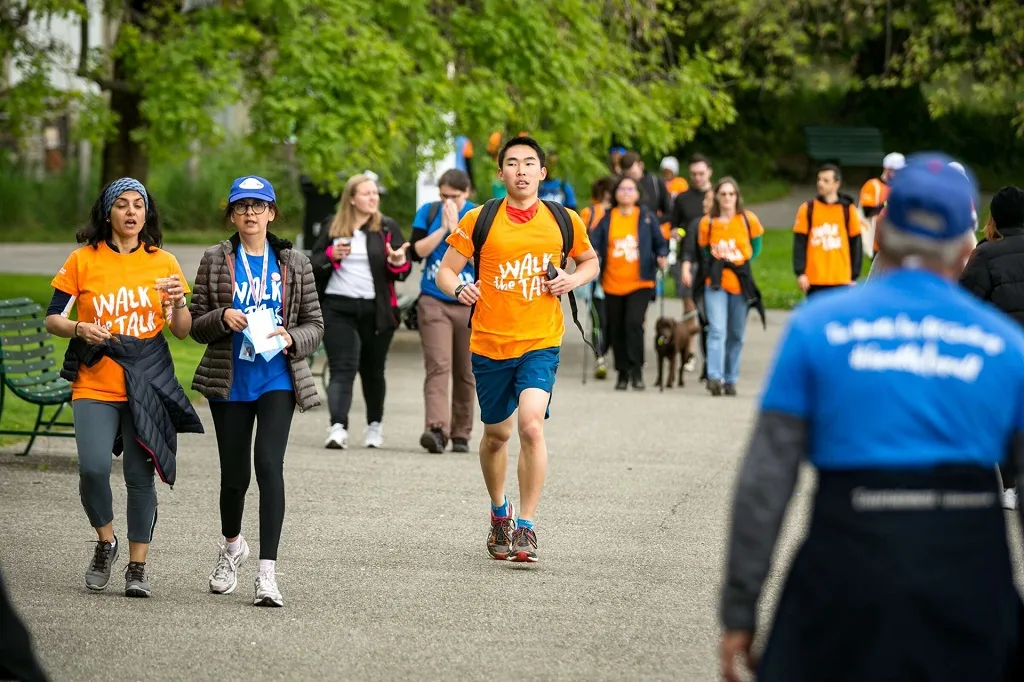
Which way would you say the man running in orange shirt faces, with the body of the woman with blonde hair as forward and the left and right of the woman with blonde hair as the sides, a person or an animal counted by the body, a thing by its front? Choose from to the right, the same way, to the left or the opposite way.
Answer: the same way

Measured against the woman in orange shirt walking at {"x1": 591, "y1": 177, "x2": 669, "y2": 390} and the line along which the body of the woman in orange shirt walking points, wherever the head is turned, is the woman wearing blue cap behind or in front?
in front

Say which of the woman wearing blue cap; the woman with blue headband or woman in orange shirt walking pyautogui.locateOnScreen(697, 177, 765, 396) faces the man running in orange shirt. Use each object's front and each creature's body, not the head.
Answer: the woman in orange shirt walking

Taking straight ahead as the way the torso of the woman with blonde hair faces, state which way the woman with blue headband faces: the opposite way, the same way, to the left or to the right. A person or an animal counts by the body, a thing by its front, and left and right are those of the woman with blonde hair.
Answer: the same way

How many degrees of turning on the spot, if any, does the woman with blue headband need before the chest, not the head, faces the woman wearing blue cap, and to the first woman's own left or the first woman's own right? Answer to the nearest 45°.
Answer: approximately 45° to the first woman's own left

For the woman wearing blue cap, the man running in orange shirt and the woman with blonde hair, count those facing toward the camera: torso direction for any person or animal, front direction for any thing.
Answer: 3

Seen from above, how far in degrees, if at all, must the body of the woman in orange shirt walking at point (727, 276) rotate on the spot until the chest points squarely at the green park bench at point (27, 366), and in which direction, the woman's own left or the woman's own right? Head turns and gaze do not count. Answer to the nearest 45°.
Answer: approximately 45° to the woman's own right

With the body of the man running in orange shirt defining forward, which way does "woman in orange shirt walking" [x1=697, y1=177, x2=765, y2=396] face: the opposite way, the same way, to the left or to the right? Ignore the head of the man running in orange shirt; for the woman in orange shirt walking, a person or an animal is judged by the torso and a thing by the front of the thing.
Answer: the same way

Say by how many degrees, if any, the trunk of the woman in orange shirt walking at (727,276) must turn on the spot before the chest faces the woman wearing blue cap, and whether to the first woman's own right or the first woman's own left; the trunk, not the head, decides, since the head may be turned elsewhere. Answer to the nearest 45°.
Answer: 0° — they already face them

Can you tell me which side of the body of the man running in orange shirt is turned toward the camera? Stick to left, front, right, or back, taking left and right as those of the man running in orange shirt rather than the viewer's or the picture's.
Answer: front

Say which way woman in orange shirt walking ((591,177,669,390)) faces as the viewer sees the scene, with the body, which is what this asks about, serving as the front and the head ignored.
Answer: toward the camera

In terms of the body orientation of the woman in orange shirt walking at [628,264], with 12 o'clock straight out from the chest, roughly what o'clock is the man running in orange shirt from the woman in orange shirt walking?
The man running in orange shirt is roughly at 12 o'clock from the woman in orange shirt walking.

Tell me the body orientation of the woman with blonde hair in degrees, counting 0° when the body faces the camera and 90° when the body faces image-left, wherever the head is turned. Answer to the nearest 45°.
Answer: approximately 0°

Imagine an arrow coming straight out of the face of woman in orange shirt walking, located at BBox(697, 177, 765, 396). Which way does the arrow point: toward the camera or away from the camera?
toward the camera

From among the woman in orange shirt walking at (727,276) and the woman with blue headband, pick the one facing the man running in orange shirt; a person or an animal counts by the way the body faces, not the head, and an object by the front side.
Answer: the woman in orange shirt walking

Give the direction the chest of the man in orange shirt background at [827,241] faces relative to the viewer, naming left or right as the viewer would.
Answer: facing the viewer
